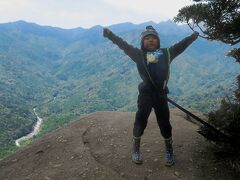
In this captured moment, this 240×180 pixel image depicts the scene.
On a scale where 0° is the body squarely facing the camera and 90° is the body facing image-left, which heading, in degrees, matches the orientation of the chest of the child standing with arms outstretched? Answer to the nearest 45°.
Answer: approximately 0°
